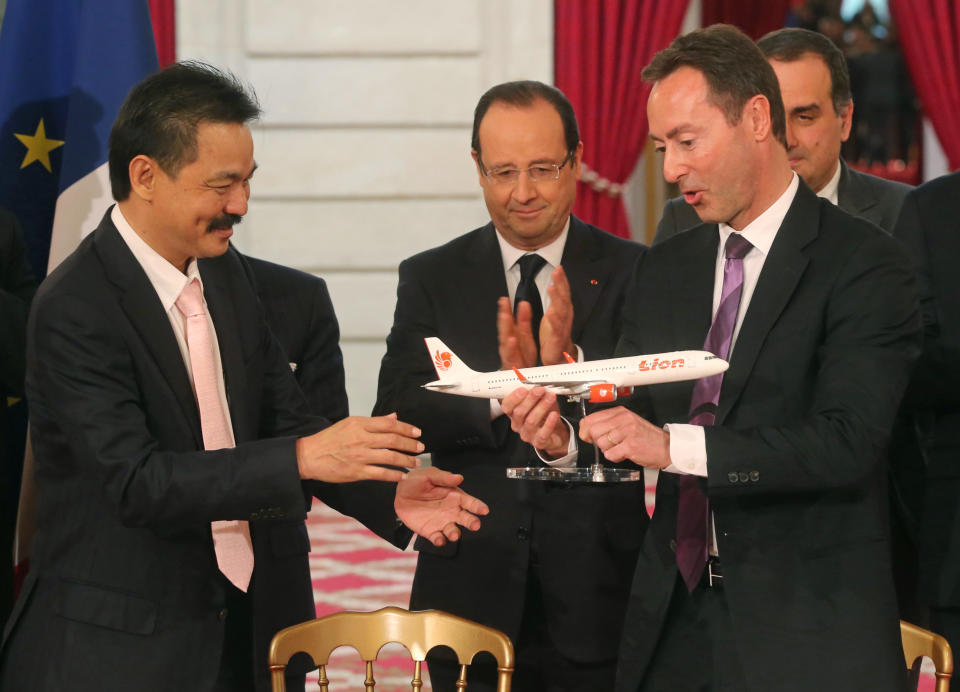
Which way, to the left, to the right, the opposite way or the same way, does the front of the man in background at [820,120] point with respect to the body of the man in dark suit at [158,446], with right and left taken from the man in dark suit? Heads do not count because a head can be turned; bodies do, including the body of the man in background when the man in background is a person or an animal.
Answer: to the right

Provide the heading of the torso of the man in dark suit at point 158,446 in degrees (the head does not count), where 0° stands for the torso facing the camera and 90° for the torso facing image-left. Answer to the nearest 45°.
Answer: approximately 315°

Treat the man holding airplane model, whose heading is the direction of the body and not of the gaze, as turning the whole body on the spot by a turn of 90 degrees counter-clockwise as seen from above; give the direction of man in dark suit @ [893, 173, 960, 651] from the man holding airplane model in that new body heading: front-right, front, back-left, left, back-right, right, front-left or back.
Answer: left

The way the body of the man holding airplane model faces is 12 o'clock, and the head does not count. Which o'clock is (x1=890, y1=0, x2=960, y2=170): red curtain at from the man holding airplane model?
The red curtain is roughly at 5 o'clock from the man holding airplane model.

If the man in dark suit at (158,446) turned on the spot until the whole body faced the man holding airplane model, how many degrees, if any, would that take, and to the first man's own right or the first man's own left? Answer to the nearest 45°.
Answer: approximately 45° to the first man's own left

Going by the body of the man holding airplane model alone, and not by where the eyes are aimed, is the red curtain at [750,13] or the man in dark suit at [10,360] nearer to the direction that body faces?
the man in dark suit

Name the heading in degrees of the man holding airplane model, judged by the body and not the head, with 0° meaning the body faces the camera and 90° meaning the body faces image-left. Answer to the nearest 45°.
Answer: approximately 45°

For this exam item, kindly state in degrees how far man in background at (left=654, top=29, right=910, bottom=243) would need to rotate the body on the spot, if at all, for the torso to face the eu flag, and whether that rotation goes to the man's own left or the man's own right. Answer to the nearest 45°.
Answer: approximately 90° to the man's own right

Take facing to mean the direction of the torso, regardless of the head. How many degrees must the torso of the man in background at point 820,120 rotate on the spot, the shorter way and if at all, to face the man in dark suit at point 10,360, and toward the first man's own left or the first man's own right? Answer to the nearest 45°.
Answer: approximately 90° to the first man's own right

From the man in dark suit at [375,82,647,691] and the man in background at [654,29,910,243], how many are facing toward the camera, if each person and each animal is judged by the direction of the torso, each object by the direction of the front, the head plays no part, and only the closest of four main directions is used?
2

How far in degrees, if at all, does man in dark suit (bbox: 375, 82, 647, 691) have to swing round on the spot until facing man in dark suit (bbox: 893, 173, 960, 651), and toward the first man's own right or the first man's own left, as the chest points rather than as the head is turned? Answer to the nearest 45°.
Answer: approximately 90° to the first man's own left

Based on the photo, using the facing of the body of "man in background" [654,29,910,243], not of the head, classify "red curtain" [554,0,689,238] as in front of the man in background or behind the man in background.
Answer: behind
